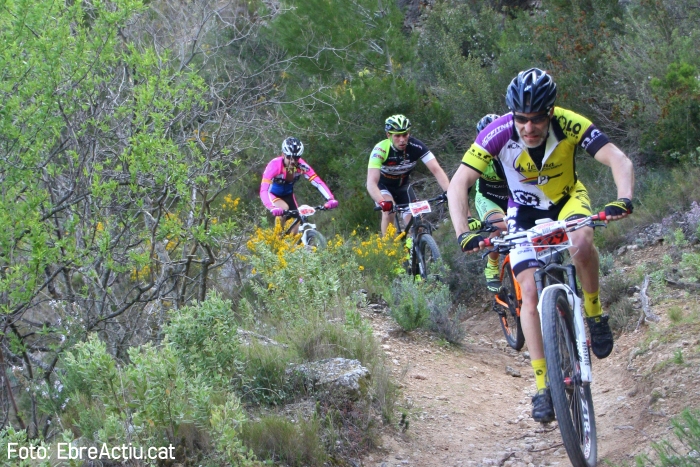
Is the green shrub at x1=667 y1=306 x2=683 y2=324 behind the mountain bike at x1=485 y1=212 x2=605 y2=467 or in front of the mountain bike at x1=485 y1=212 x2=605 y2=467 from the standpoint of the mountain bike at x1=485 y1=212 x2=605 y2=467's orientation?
behind

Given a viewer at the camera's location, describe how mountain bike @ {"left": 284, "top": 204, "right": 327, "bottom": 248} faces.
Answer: facing the viewer and to the right of the viewer

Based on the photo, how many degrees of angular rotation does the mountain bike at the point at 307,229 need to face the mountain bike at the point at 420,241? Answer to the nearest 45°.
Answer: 0° — it already faces it

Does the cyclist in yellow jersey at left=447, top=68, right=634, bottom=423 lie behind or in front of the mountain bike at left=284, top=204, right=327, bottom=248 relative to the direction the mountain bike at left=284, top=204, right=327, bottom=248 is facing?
in front

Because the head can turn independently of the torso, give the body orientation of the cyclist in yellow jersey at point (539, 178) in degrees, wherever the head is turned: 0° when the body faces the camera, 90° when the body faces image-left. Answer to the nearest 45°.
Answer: approximately 0°

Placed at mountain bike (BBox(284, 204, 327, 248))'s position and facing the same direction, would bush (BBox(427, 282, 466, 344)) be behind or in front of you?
in front

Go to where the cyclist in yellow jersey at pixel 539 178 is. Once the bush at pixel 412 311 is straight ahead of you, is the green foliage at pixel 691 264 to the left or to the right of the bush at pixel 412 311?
right

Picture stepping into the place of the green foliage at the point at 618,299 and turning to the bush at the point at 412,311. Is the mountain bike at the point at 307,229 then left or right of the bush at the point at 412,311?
right
